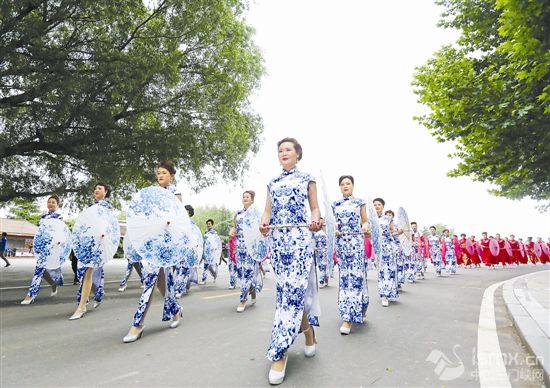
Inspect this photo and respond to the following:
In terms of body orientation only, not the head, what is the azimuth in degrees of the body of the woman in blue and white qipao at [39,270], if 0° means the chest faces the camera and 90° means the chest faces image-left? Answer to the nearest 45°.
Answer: approximately 45°

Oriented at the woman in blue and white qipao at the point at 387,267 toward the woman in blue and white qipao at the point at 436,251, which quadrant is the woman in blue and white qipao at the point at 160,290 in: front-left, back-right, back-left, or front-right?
back-left

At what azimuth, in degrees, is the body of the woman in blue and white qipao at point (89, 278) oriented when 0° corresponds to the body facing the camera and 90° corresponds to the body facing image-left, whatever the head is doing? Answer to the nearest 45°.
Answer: approximately 45°

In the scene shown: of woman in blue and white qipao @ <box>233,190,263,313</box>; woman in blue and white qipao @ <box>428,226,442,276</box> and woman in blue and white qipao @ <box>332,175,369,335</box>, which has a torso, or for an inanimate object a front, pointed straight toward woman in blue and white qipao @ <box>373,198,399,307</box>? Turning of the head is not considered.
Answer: woman in blue and white qipao @ <box>428,226,442,276</box>

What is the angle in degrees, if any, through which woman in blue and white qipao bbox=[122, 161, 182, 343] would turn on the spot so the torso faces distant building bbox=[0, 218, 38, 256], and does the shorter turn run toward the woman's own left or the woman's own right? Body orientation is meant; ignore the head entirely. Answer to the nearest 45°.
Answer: approximately 135° to the woman's own right

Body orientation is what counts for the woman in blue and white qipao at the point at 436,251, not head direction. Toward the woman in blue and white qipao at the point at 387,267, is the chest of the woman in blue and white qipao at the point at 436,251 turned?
yes

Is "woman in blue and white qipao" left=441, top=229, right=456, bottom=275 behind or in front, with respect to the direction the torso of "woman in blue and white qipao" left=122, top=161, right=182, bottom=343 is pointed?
behind

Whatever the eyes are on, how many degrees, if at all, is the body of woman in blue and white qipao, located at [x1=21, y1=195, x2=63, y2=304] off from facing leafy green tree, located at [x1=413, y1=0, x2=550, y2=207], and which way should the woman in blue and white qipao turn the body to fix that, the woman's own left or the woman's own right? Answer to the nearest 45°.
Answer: approximately 90° to the woman's own left
